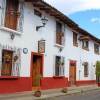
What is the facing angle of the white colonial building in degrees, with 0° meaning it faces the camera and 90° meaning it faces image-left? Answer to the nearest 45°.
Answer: approximately 315°
